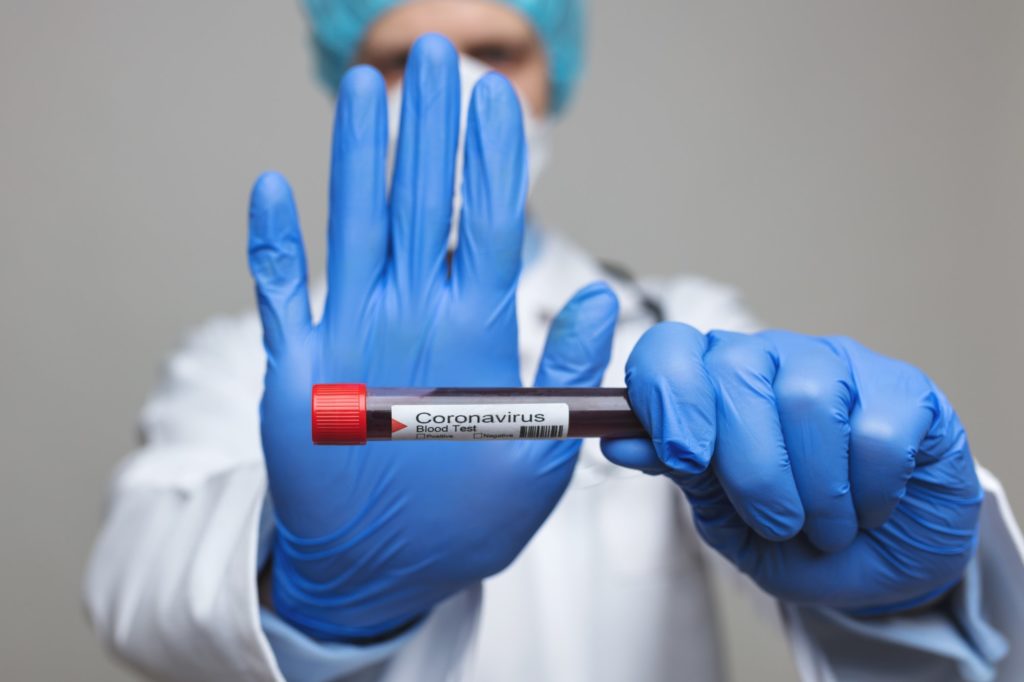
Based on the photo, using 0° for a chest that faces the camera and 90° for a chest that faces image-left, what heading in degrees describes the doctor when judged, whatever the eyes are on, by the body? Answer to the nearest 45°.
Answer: approximately 0°
